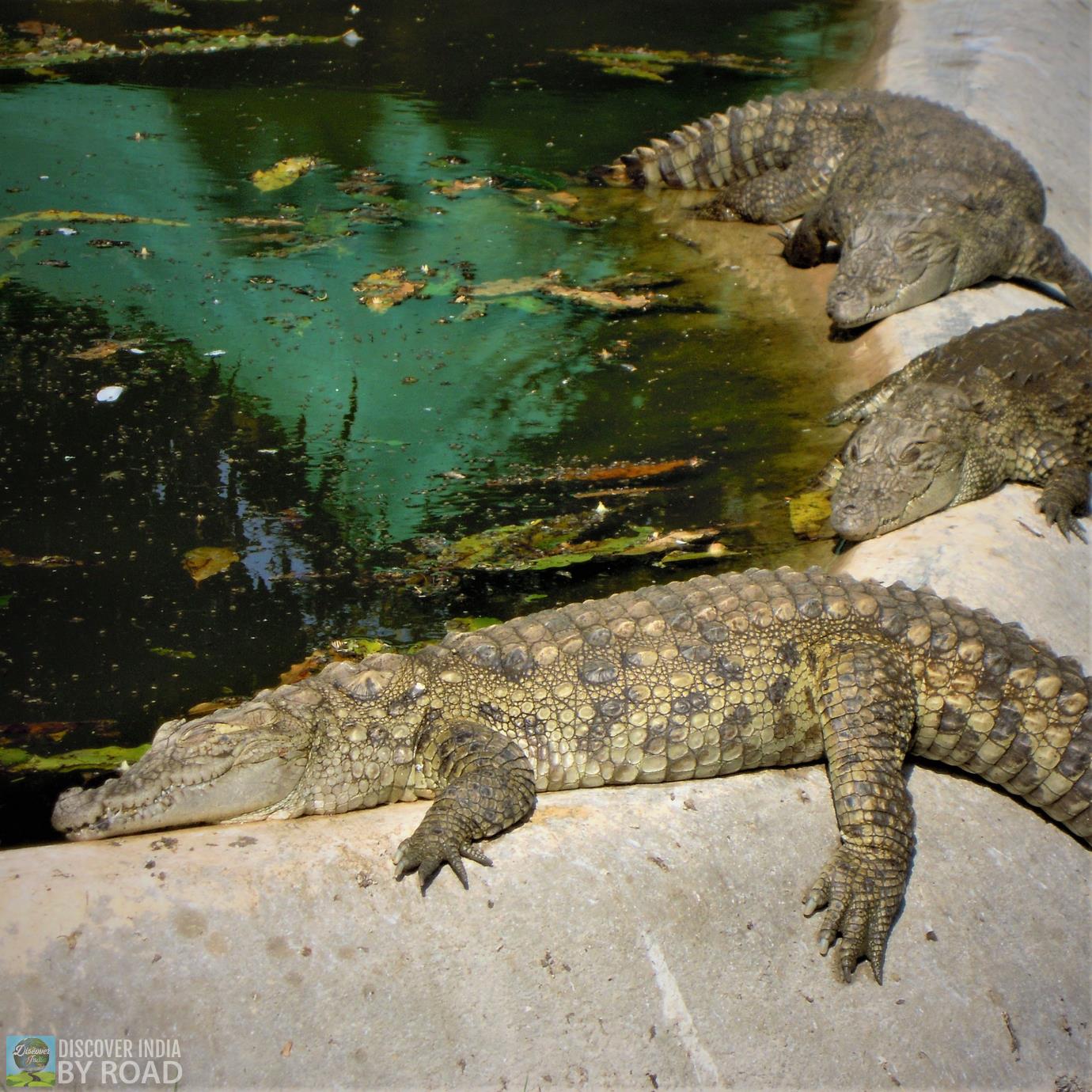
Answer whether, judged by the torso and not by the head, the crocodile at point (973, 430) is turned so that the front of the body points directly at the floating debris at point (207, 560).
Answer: yes

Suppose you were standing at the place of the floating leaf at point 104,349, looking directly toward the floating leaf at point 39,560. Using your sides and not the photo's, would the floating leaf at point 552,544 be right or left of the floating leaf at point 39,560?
left

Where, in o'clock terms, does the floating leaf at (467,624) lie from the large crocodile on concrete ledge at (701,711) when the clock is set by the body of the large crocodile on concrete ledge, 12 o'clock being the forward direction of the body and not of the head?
The floating leaf is roughly at 1 o'clock from the large crocodile on concrete ledge.

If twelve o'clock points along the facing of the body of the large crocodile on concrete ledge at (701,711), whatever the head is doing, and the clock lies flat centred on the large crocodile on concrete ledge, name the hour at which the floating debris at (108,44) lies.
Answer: The floating debris is roughly at 2 o'clock from the large crocodile on concrete ledge.

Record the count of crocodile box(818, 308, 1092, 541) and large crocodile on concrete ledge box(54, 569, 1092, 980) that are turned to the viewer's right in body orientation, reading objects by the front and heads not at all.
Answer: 0

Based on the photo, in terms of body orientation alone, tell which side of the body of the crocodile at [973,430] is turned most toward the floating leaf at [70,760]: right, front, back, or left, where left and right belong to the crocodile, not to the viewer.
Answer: front

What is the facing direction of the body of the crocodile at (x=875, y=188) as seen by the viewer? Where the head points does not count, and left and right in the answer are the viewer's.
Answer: facing the viewer and to the left of the viewer

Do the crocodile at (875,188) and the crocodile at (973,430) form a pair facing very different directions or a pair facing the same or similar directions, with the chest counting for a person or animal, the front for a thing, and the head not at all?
same or similar directions

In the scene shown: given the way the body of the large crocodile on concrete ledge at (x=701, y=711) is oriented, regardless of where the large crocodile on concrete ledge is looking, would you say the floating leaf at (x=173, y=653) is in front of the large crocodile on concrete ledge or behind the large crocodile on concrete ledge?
in front

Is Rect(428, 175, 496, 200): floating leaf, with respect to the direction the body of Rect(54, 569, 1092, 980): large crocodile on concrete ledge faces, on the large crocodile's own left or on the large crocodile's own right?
on the large crocodile's own right

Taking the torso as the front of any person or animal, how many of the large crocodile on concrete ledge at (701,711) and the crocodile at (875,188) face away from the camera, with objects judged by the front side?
0

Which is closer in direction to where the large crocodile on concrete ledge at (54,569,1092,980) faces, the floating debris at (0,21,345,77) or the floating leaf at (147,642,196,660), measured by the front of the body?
the floating leaf

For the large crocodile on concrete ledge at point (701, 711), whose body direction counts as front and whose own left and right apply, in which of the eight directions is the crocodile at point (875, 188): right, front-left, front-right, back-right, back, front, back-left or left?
right

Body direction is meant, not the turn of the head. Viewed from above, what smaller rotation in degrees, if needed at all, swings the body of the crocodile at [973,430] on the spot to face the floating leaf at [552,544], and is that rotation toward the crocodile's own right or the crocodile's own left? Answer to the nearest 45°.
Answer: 0° — it already faces it

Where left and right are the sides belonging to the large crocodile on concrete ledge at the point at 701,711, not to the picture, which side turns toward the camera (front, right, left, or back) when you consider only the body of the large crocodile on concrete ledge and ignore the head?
left

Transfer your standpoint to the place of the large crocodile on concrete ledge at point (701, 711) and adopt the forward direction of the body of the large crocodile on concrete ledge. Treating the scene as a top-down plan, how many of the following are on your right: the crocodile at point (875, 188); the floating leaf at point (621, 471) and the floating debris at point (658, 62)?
3
